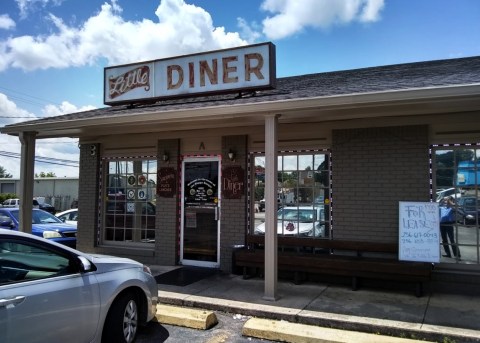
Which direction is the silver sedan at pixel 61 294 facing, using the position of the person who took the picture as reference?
facing away from the viewer and to the right of the viewer

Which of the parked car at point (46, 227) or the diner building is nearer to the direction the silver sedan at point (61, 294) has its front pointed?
the diner building

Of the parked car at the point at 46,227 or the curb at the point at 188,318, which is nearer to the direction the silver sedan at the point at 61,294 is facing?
the curb

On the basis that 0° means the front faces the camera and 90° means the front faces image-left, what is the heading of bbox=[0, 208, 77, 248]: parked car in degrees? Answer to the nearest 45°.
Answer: approximately 315°

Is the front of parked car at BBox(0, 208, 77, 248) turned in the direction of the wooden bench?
yes

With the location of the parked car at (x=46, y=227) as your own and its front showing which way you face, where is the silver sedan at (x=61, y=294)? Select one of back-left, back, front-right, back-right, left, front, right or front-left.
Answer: front-right
